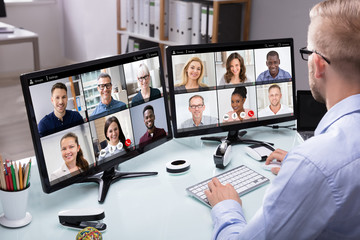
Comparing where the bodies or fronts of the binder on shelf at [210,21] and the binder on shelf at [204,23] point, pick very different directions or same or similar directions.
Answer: same or similar directions

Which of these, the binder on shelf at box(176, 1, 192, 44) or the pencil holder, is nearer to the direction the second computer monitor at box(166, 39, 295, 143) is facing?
the pencil holder

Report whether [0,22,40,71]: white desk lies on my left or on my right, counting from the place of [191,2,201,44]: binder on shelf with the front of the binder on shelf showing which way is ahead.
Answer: on my right

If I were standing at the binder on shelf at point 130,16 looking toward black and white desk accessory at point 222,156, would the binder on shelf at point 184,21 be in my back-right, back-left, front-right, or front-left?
front-left

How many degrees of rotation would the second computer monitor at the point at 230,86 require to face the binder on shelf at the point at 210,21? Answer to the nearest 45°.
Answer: approximately 135° to its left

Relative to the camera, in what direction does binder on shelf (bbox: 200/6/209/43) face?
facing the viewer

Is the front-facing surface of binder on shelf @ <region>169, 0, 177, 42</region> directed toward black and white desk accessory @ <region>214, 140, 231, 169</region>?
yes

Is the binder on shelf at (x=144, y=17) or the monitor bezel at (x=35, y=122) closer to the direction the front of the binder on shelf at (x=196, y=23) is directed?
the monitor bezel

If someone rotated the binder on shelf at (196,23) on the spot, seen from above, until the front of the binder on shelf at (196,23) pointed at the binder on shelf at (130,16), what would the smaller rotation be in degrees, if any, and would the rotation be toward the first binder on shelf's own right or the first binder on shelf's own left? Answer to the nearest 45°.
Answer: approximately 135° to the first binder on shelf's own right

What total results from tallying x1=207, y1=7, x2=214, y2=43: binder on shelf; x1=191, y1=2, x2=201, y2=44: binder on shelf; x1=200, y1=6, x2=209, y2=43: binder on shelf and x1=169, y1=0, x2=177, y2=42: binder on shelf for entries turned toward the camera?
4

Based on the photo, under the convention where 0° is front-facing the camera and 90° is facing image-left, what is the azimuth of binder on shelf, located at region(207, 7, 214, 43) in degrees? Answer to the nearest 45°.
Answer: approximately 0°
